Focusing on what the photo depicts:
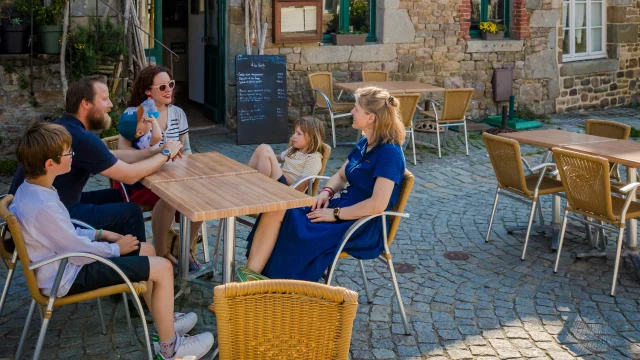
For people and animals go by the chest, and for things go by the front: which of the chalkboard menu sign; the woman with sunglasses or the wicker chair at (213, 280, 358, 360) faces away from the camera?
the wicker chair

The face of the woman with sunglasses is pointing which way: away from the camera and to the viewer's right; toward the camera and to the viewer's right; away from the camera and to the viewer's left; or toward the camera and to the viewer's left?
toward the camera and to the viewer's right

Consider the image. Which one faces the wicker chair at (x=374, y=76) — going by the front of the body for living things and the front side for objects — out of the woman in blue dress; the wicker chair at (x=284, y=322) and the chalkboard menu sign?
the wicker chair at (x=284, y=322)

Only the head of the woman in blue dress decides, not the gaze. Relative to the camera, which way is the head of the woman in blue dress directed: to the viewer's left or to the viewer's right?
to the viewer's left

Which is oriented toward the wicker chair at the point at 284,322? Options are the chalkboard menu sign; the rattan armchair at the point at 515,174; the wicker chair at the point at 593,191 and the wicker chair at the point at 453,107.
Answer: the chalkboard menu sign

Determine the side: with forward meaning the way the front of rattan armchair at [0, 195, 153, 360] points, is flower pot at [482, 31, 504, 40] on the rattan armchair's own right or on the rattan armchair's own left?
on the rattan armchair's own left

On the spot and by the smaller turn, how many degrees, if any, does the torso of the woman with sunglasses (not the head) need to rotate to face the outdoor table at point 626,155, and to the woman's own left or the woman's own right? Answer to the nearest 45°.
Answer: approximately 45° to the woman's own left

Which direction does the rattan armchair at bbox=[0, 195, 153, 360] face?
to the viewer's right

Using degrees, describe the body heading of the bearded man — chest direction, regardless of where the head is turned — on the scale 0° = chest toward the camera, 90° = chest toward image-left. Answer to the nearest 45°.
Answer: approximately 270°

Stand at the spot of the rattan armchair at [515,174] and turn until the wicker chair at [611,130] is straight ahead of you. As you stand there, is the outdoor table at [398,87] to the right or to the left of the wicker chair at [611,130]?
left

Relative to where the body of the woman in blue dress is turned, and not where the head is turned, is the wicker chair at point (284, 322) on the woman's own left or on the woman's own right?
on the woman's own left

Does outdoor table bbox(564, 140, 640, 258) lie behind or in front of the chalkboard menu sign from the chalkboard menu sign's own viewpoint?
in front
